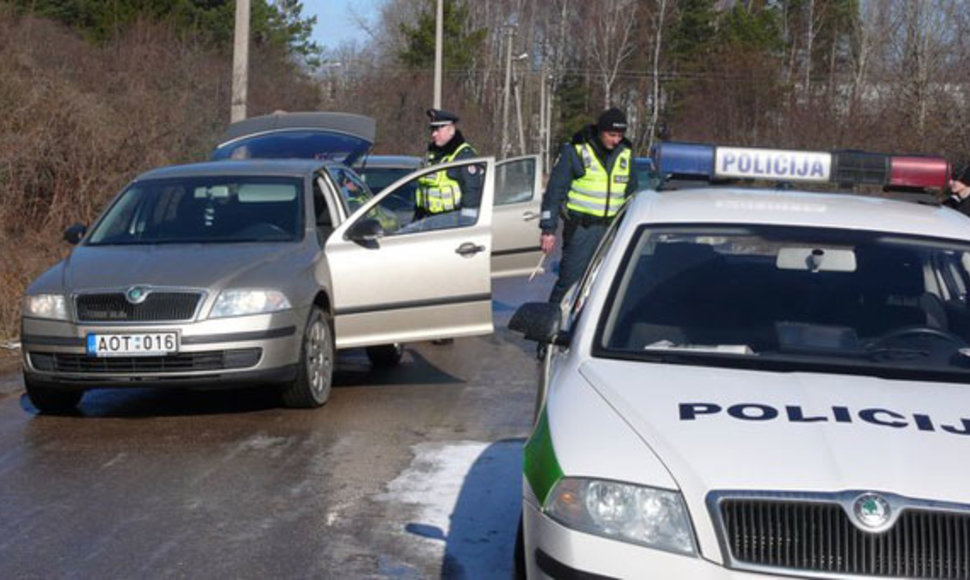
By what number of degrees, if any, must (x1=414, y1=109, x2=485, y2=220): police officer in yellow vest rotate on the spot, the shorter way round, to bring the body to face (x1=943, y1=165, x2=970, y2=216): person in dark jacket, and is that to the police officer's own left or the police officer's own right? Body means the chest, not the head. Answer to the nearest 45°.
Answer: approximately 90° to the police officer's own left

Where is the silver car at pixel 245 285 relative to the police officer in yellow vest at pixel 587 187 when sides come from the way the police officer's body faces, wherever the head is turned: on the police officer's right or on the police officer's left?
on the police officer's right

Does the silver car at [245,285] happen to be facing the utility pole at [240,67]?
no

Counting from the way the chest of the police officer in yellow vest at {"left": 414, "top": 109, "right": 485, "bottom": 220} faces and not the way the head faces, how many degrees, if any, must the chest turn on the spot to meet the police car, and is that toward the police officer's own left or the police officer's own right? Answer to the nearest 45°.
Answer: approximately 45° to the police officer's own left

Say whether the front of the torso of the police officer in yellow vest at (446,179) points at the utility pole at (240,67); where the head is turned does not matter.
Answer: no

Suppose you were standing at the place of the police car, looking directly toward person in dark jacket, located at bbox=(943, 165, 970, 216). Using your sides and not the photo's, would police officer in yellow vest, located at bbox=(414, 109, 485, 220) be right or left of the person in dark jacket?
left

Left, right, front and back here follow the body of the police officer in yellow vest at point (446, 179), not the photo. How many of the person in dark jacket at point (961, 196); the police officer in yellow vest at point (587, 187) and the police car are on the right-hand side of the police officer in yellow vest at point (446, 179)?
0

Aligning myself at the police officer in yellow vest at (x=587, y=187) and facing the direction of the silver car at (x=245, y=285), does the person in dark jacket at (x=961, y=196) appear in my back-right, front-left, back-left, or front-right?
back-left

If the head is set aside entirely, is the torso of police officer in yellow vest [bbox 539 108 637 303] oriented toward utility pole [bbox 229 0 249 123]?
no

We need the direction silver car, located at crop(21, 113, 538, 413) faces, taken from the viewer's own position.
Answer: facing the viewer and to the left of the viewer

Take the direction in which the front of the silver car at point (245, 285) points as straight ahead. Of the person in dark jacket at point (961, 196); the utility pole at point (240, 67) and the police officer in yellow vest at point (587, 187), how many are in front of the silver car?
0

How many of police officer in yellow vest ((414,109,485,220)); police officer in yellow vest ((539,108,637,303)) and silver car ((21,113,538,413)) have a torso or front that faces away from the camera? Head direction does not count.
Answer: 0

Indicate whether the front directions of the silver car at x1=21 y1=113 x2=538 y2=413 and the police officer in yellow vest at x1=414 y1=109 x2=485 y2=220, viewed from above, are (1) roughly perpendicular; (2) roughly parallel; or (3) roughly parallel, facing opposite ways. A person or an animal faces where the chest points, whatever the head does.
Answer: roughly parallel
